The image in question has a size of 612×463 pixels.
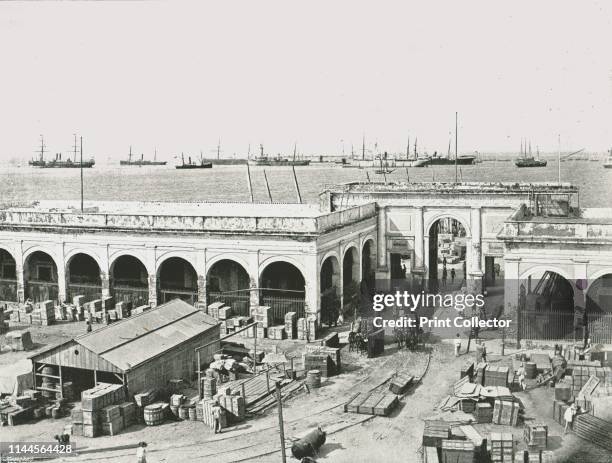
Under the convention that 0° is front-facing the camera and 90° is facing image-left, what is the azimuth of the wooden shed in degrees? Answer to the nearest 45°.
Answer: approximately 45°

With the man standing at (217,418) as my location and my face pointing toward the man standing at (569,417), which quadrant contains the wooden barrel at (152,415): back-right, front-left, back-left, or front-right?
back-left

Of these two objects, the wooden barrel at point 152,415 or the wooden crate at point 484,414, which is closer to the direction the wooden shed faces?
the wooden barrel

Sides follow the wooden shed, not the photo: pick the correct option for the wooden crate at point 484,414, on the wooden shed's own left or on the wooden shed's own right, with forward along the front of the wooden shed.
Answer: on the wooden shed's own left

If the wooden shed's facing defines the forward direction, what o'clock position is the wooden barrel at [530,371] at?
The wooden barrel is roughly at 8 o'clock from the wooden shed.

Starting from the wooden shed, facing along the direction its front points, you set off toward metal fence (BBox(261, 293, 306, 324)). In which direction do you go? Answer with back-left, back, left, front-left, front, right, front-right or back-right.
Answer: back

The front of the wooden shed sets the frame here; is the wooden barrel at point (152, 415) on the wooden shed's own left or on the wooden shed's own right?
on the wooden shed's own left

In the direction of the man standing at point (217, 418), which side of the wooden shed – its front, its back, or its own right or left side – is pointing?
left

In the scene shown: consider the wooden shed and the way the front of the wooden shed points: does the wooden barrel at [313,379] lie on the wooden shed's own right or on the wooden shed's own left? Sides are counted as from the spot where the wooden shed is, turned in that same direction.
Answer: on the wooden shed's own left
